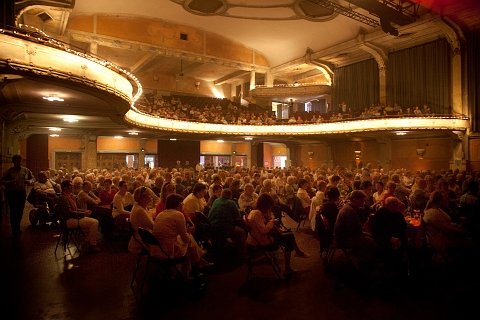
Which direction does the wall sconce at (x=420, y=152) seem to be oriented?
toward the camera

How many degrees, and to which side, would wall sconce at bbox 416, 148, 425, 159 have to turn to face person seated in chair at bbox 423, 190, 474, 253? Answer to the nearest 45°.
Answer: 0° — it already faces them

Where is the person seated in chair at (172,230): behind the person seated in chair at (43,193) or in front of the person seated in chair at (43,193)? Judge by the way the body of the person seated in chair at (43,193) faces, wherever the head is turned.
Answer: in front

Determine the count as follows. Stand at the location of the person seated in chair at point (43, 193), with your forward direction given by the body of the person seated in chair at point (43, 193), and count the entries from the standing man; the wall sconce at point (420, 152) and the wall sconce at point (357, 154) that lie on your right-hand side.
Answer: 1

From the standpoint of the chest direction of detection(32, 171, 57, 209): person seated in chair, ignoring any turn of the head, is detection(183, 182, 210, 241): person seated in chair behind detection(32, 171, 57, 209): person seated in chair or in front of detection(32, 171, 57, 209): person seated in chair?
in front

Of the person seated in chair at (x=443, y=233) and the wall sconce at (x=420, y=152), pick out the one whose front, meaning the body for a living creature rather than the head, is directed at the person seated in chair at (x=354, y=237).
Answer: the wall sconce

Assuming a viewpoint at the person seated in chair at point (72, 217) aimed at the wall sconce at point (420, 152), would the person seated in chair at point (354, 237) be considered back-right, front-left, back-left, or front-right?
front-right
